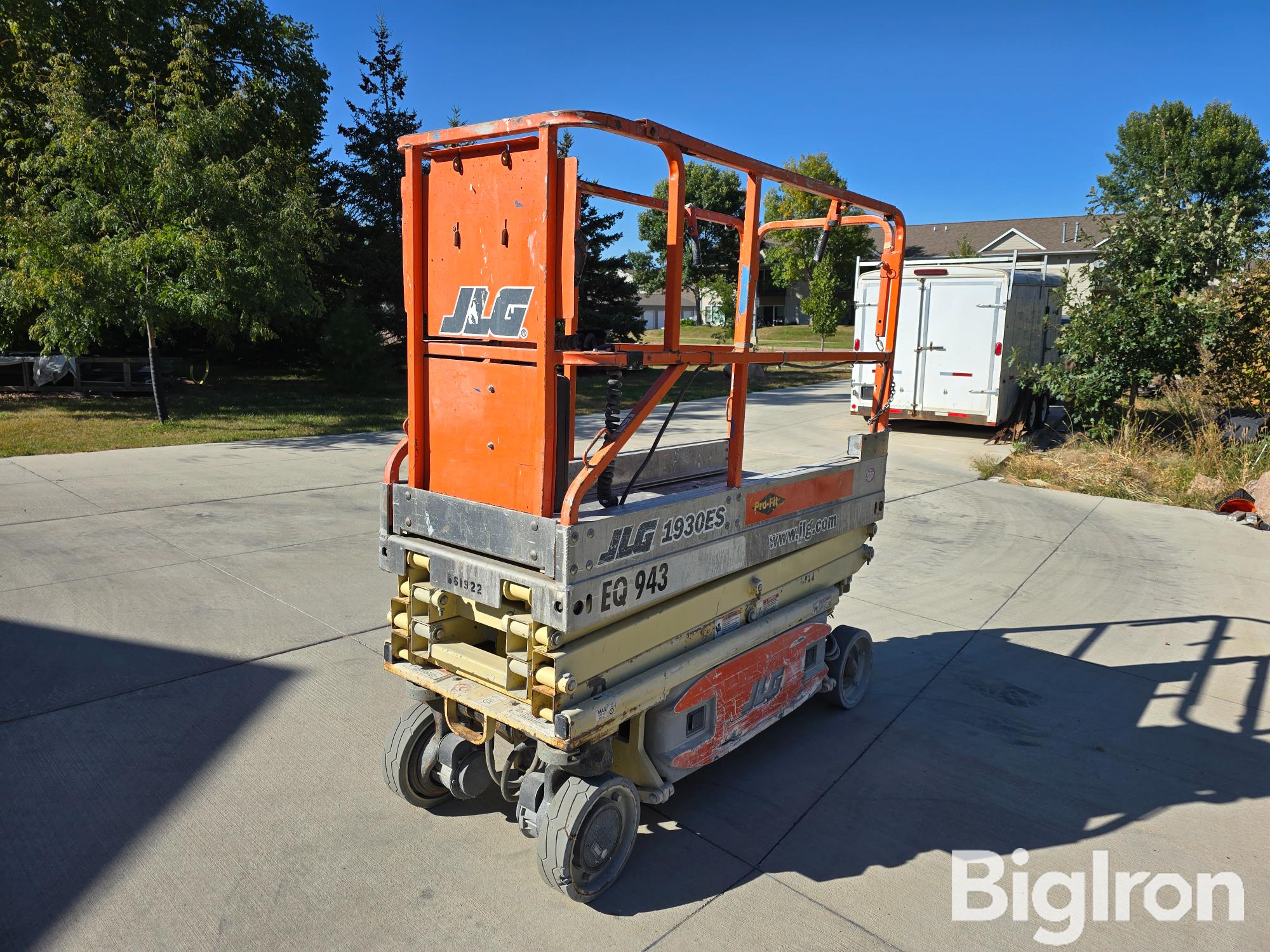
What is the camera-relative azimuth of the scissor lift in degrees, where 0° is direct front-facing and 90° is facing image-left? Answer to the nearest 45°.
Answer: approximately 45°

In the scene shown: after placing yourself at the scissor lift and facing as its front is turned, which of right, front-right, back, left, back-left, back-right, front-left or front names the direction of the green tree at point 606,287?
back-right

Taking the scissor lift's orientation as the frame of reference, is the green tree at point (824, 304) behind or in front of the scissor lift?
behind

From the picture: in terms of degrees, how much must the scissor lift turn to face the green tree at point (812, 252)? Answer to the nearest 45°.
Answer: approximately 135° to its right

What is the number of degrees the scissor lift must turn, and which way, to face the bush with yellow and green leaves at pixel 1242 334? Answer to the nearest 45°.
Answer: approximately 180°
